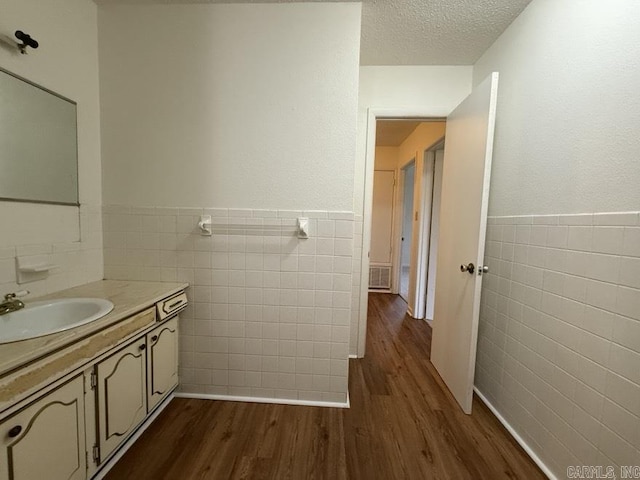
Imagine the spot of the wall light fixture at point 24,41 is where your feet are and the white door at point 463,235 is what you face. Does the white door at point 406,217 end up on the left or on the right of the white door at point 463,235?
left

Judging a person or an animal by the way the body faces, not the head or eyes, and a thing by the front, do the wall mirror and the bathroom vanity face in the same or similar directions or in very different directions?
same or similar directions

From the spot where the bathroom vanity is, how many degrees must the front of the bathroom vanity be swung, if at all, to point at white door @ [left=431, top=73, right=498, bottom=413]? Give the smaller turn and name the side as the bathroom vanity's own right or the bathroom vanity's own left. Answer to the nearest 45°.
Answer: approximately 45° to the bathroom vanity's own left

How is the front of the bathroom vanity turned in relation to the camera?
facing the viewer and to the right of the viewer

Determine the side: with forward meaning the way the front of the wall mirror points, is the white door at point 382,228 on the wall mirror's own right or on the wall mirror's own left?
on the wall mirror's own left

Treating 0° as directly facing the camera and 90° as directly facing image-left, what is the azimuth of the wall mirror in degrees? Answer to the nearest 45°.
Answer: approximately 315°

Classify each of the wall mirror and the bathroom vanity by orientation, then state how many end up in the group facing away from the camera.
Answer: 0

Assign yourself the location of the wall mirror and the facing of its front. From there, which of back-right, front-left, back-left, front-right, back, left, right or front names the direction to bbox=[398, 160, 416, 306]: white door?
front-left

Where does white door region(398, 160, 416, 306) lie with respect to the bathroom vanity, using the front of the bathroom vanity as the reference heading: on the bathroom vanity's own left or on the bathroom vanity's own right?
on the bathroom vanity's own left
